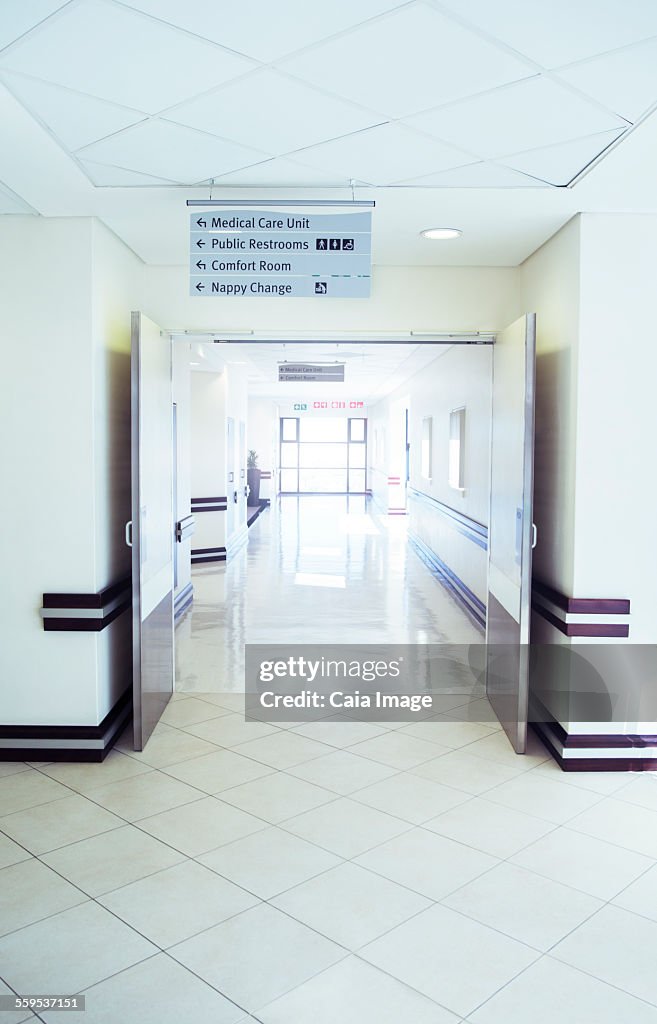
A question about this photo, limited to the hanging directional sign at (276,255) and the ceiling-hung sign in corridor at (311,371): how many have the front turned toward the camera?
2

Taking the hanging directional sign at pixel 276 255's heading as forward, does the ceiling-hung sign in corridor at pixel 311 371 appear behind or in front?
behind

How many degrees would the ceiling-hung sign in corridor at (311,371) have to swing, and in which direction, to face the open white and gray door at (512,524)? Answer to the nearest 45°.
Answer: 0° — it already faces it

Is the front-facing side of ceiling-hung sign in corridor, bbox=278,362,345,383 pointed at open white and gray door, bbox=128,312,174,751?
yes

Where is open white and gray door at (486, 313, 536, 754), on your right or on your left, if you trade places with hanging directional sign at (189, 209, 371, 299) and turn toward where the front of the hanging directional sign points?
on your left

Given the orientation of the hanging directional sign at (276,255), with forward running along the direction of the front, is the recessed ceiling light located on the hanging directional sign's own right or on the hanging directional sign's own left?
on the hanging directional sign's own left

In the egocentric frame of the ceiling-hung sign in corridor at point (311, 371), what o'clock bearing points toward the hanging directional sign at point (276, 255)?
The hanging directional sign is roughly at 12 o'clock from the ceiling-hung sign in corridor.

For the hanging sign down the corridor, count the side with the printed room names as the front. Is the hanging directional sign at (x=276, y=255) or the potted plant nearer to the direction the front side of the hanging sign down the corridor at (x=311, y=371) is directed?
the hanging directional sign

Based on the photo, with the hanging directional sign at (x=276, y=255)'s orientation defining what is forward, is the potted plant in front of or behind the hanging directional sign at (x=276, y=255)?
behind

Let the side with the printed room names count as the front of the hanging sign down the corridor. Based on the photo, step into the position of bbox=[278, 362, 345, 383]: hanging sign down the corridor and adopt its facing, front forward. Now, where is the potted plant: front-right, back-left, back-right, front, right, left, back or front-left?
back

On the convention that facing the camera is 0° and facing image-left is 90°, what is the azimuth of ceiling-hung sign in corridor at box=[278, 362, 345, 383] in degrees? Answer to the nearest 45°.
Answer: approximately 0°
